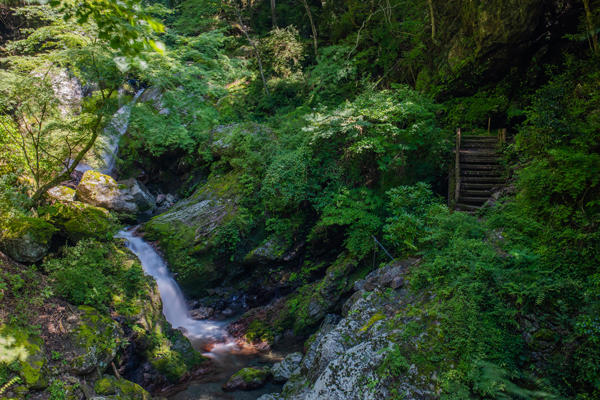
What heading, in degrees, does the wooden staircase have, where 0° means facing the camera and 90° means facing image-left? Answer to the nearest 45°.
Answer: approximately 0°

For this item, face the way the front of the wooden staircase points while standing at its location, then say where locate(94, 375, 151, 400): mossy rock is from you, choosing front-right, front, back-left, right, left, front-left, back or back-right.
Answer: front-right

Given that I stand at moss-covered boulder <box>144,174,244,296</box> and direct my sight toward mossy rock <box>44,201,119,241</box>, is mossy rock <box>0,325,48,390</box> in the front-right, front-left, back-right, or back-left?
front-left

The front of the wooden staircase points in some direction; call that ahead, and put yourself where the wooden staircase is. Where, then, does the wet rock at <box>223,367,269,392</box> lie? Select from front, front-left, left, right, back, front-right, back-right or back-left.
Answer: front-right

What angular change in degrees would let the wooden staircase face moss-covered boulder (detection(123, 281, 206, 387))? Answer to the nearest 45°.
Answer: approximately 45° to its right
